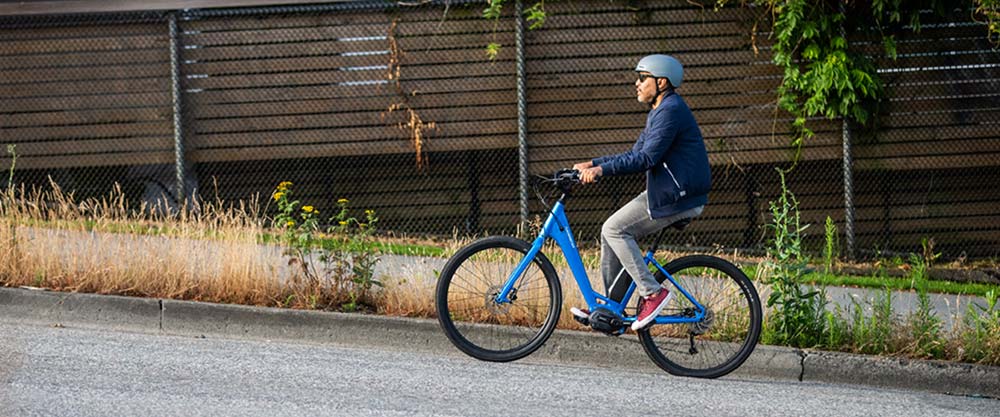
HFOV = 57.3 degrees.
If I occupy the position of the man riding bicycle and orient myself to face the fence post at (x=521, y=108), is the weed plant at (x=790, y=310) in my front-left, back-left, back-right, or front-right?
front-right

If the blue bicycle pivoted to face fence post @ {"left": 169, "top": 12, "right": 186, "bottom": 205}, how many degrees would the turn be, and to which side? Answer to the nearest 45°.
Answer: approximately 45° to its right

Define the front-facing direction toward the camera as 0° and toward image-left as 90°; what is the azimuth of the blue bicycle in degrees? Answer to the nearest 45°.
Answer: approximately 90°

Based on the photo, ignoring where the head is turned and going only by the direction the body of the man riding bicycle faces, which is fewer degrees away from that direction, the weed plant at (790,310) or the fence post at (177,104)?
the fence post

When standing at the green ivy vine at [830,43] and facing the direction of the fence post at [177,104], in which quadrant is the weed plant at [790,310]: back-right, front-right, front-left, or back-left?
front-left

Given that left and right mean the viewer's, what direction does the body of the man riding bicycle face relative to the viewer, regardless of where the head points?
facing to the left of the viewer

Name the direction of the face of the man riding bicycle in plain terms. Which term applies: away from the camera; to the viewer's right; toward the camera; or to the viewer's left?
to the viewer's left
